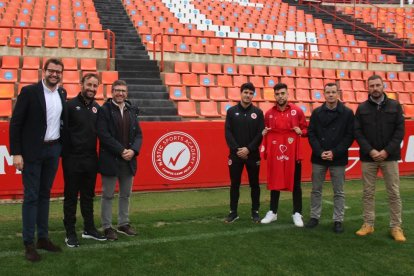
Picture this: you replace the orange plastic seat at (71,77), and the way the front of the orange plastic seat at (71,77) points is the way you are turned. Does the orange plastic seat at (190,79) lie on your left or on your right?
on your left

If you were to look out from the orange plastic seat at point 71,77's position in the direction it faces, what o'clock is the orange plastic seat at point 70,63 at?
the orange plastic seat at point 70,63 is roughly at 6 o'clock from the orange plastic seat at point 71,77.

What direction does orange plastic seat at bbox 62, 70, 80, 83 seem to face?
toward the camera

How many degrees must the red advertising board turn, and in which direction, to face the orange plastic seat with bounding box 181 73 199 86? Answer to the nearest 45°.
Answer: approximately 180°

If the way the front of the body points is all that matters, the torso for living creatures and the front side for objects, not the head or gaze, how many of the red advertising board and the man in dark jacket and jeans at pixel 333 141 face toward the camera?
2

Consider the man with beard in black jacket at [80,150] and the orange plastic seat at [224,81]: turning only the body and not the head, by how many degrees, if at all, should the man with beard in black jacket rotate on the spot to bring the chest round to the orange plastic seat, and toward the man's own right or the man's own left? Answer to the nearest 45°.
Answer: approximately 90° to the man's own left

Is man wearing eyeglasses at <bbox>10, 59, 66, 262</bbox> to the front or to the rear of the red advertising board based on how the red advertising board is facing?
to the front

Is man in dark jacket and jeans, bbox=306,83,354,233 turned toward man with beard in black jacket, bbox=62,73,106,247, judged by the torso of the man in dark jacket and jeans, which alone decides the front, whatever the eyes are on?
no

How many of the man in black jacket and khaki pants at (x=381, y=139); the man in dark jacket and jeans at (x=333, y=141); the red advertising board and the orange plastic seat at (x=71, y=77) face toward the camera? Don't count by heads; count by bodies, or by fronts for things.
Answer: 4

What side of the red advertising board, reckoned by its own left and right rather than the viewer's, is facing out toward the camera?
front

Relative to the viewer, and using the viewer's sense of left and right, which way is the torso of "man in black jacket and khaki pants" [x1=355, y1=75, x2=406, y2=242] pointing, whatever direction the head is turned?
facing the viewer

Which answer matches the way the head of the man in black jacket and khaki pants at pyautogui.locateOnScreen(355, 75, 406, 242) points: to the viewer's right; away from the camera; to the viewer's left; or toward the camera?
toward the camera

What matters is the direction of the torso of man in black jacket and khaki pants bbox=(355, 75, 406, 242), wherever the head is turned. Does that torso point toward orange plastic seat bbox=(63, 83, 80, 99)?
no

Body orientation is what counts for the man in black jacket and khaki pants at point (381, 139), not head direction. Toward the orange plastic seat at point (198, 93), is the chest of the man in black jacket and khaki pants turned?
no
